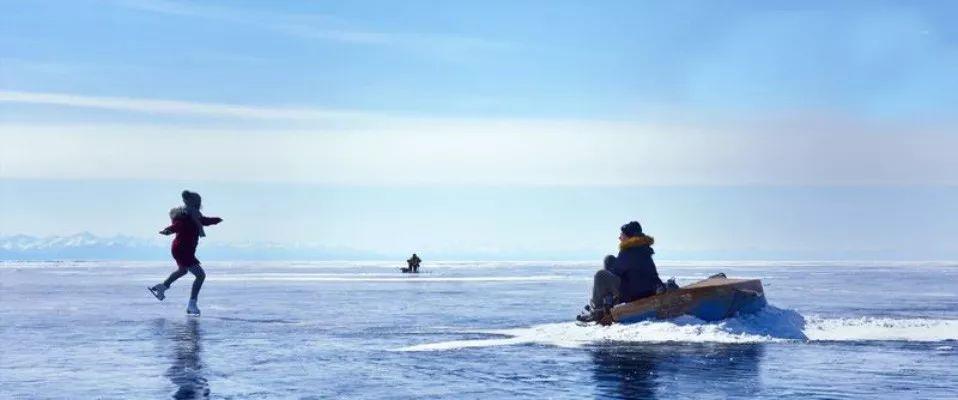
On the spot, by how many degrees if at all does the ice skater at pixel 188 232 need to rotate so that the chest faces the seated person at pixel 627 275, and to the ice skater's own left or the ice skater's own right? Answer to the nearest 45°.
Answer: approximately 45° to the ice skater's own right

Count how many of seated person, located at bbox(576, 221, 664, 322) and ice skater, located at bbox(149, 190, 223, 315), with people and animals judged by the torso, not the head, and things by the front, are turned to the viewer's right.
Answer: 1

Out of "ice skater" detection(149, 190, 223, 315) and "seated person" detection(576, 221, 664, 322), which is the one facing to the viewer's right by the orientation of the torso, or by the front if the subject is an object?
the ice skater

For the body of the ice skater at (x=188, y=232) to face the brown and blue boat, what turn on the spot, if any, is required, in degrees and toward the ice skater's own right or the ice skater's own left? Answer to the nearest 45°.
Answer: approximately 45° to the ice skater's own right

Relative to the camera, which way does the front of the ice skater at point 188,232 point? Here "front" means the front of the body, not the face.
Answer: to the viewer's right
